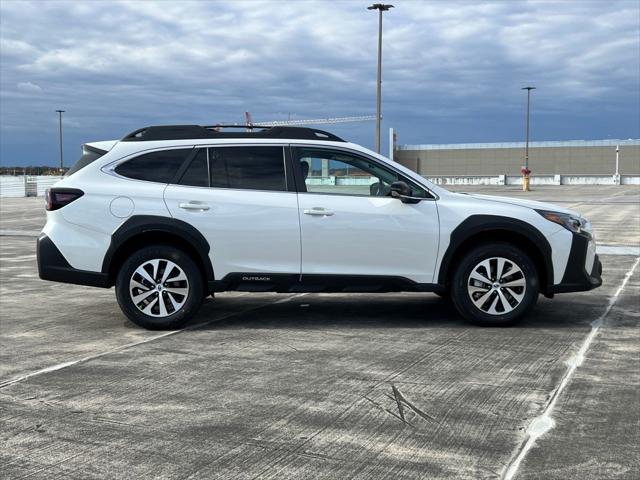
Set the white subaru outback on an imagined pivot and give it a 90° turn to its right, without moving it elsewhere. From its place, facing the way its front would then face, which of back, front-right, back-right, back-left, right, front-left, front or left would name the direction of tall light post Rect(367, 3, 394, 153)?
back

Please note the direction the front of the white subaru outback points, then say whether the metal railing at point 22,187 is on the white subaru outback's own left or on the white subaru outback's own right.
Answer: on the white subaru outback's own left

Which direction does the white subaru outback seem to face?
to the viewer's right
